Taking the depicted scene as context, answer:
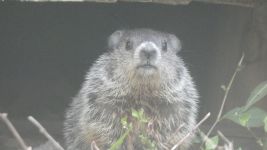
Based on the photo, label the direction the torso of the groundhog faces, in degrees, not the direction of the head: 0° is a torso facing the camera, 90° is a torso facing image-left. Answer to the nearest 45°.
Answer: approximately 0°

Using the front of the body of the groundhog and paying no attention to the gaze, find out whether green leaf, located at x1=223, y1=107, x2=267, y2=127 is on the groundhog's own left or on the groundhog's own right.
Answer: on the groundhog's own left

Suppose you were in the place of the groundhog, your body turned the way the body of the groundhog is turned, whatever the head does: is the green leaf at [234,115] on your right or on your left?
on your left
